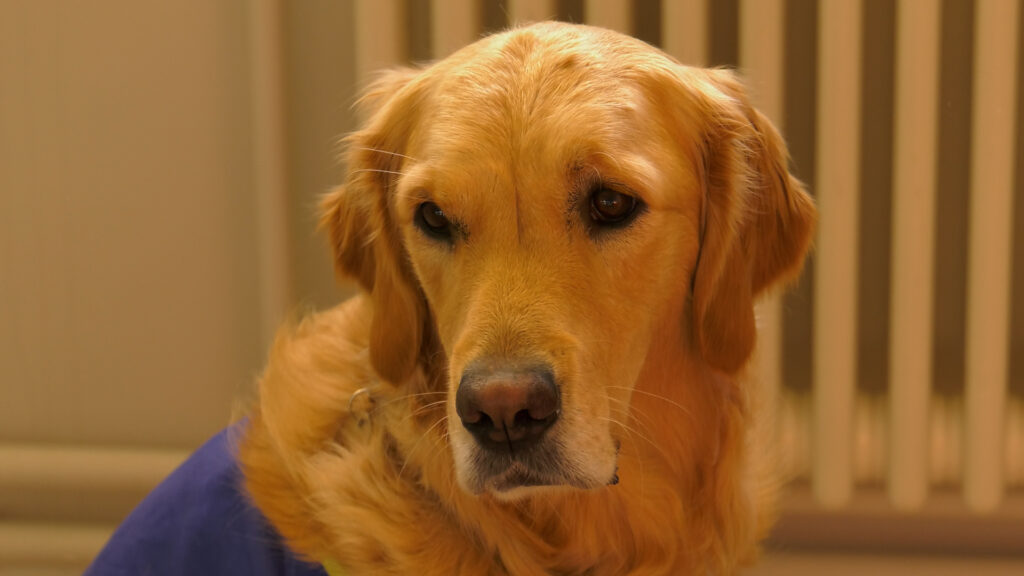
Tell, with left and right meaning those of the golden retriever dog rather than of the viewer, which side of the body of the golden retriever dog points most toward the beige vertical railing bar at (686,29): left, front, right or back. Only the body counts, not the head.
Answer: back

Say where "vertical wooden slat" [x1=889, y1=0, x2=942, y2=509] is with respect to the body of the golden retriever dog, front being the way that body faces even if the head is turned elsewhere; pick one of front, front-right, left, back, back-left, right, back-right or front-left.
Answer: back-left

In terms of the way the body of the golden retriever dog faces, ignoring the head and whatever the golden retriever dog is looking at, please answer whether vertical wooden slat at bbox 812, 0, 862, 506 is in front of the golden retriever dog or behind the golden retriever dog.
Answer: behind

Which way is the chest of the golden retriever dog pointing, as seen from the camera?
toward the camera

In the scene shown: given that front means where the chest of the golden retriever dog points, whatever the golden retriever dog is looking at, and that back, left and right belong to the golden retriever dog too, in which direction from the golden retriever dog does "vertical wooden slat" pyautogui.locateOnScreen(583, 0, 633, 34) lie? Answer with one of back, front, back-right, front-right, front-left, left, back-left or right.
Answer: back

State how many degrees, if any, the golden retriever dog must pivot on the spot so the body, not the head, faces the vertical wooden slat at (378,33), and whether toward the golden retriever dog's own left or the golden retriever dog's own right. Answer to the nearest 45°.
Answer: approximately 180°
